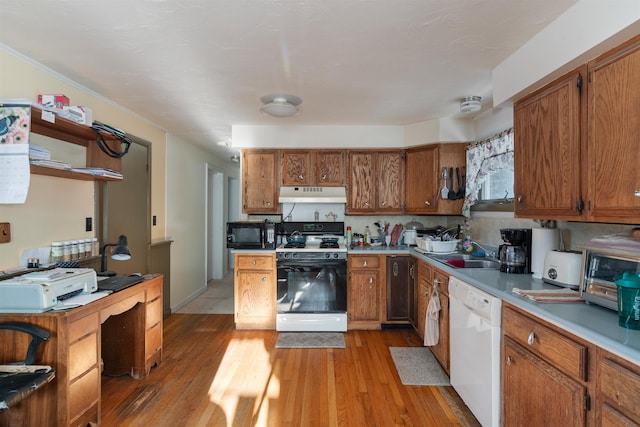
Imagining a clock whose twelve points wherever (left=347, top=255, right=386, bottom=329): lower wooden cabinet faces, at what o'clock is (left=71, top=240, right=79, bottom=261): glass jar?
The glass jar is roughly at 2 o'clock from the lower wooden cabinet.

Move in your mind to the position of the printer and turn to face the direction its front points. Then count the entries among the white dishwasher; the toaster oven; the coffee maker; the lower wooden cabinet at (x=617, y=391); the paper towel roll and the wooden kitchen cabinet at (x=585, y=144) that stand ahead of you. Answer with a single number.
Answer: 6

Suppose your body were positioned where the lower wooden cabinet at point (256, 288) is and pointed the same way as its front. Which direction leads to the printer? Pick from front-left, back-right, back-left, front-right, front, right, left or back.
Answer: front-right

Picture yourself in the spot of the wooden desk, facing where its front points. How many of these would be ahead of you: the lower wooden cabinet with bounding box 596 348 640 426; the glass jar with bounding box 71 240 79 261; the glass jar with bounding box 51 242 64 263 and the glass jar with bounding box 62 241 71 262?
1

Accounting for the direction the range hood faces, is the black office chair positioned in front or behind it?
in front

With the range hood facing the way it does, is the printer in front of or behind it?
in front

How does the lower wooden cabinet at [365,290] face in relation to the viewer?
toward the camera

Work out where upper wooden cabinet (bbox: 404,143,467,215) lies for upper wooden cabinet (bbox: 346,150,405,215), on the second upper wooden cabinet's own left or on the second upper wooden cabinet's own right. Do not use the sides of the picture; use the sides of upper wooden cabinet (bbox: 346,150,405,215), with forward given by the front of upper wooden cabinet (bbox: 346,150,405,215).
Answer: on the second upper wooden cabinet's own left

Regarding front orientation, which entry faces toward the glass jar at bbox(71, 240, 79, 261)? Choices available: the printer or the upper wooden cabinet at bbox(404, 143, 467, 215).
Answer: the upper wooden cabinet

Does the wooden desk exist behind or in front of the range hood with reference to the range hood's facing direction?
in front

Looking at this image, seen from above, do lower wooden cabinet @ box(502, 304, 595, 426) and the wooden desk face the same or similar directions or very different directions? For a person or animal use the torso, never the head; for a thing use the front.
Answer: very different directions

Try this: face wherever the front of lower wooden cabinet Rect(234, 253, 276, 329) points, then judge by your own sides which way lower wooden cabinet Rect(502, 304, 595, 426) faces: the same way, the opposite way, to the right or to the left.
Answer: to the right
